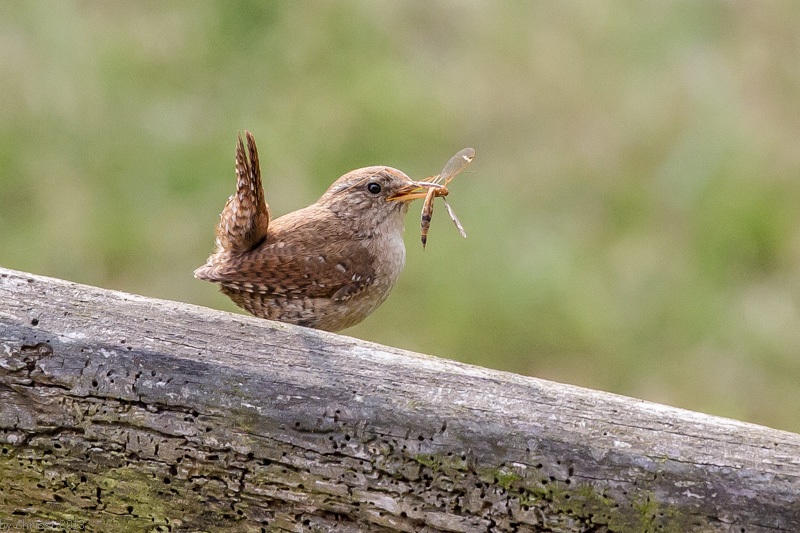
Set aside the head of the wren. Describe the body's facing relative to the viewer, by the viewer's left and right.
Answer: facing to the right of the viewer
